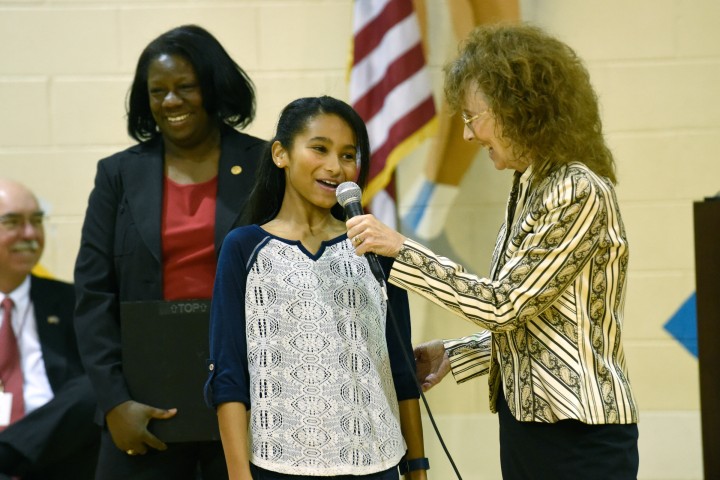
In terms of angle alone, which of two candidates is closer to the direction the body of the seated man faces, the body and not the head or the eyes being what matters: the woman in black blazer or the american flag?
the woman in black blazer

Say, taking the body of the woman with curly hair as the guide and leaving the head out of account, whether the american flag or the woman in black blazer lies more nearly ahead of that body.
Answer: the woman in black blazer

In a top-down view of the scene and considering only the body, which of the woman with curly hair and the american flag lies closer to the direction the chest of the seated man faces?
the woman with curly hair

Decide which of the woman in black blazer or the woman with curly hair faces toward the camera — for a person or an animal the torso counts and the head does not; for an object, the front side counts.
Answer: the woman in black blazer

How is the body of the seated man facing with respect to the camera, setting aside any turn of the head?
toward the camera

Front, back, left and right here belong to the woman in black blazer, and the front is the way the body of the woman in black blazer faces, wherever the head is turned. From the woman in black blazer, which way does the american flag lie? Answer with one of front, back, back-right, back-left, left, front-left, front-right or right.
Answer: back-left

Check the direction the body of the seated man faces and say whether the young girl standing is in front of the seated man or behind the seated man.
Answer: in front

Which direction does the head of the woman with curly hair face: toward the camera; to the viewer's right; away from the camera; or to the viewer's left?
to the viewer's left

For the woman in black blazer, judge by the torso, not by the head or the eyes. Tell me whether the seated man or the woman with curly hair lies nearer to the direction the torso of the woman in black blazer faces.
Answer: the woman with curly hair

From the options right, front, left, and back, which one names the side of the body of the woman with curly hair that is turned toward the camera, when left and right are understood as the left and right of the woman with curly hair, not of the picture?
left

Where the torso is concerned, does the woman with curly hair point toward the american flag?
no

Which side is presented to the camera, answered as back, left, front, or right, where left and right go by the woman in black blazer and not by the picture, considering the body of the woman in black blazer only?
front

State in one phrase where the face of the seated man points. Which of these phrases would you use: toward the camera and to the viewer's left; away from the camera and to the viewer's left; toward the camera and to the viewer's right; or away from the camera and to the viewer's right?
toward the camera and to the viewer's right

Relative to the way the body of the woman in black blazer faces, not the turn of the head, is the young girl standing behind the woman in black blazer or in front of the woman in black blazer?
in front

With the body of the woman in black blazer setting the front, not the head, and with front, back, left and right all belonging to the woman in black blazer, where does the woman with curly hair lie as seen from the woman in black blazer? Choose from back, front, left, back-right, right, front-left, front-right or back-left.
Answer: front-left
